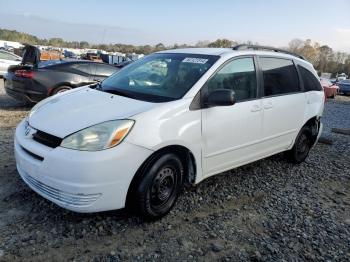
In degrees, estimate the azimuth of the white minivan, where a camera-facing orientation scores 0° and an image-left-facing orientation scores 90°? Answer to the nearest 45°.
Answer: approximately 45°

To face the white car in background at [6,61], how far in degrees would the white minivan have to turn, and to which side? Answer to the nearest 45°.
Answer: approximately 90° to its right

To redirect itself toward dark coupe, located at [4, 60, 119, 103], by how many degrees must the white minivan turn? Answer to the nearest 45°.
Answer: approximately 90° to its right

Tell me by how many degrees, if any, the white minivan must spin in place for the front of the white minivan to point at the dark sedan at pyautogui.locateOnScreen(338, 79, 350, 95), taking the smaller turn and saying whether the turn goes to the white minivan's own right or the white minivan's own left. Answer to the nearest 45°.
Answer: approximately 180°
